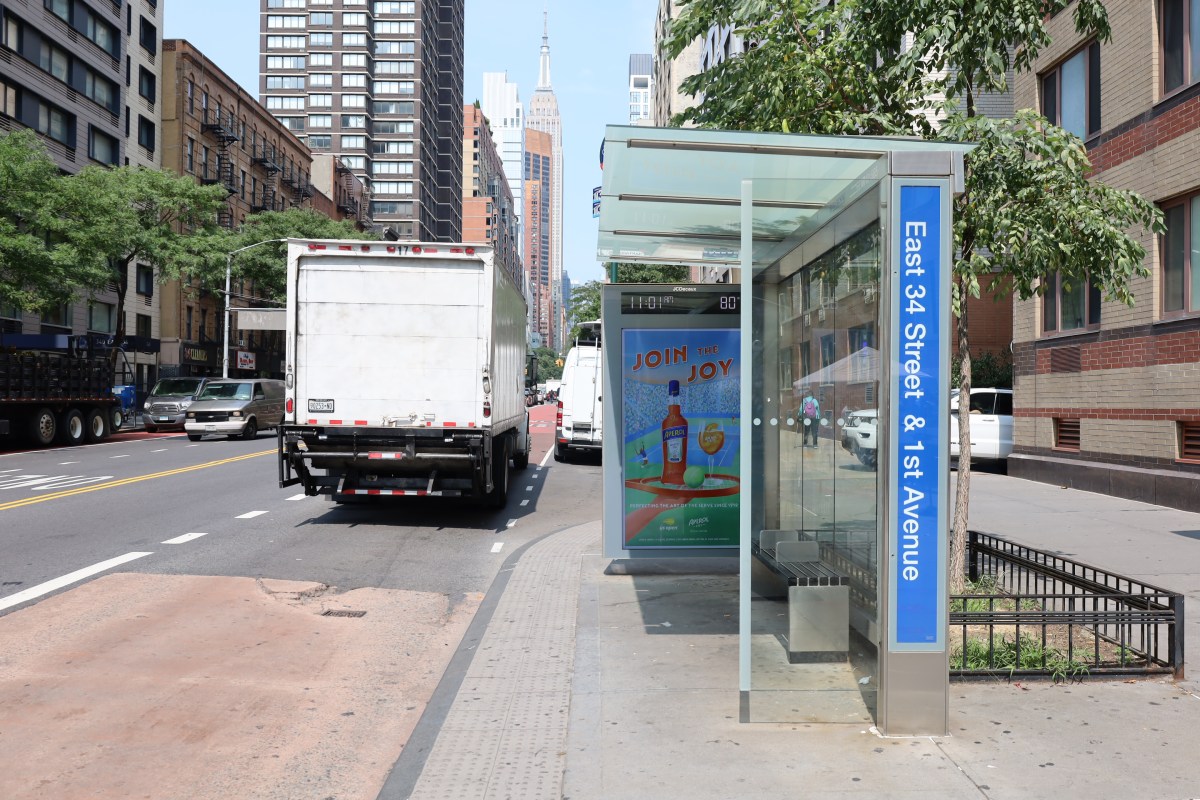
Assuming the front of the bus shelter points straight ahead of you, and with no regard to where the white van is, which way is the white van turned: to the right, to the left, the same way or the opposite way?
to the right

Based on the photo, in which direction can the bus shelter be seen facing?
to the viewer's left

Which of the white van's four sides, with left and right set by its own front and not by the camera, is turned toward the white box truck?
back

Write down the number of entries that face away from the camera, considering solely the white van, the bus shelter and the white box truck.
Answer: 2

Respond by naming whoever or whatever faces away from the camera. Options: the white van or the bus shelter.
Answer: the white van

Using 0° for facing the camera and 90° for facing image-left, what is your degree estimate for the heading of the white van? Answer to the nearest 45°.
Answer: approximately 180°

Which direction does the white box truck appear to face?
away from the camera

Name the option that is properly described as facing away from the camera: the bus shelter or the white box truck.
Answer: the white box truck

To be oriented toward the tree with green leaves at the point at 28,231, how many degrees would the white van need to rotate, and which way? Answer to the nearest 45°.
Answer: approximately 90° to its left

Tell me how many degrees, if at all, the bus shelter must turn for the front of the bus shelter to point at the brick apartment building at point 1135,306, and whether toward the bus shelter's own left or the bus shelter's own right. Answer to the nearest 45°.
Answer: approximately 135° to the bus shelter's own right
